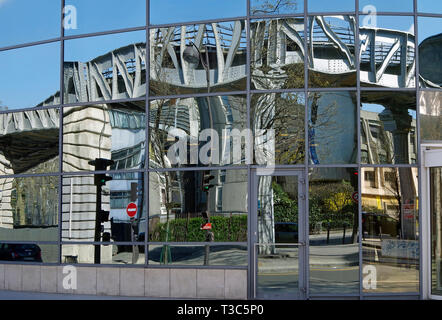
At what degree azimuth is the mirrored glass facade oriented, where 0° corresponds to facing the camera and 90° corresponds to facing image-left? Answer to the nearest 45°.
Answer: approximately 0°
